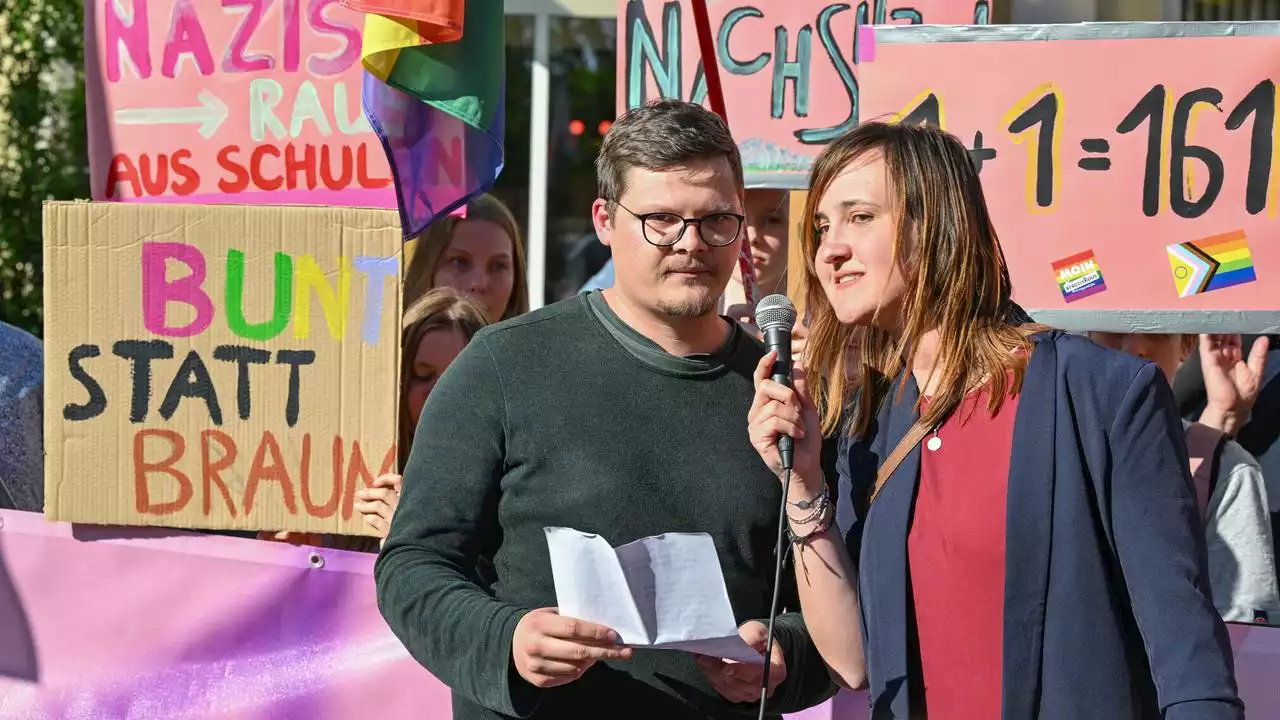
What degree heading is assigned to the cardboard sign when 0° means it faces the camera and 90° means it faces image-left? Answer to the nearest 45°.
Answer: approximately 0°

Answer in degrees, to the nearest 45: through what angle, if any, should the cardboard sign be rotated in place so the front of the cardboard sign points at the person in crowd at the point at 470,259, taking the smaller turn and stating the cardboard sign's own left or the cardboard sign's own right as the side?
approximately 135° to the cardboard sign's own left

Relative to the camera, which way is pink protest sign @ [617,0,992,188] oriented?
toward the camera

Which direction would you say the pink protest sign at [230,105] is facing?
toward the camera

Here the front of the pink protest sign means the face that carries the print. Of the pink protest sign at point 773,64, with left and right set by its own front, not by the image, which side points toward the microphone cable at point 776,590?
front

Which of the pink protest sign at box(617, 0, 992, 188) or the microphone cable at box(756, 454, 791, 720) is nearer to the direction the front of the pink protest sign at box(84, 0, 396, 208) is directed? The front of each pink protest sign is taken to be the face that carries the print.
the microphone cable

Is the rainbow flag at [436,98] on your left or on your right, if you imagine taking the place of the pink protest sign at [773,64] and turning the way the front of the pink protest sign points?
on your right

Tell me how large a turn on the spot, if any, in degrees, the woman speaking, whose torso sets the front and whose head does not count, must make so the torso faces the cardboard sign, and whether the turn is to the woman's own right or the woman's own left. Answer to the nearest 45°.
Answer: approximately 90° to the woman's own right

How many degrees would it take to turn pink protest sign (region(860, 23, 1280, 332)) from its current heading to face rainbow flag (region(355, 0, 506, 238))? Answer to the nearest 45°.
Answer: approximately 90° to its right

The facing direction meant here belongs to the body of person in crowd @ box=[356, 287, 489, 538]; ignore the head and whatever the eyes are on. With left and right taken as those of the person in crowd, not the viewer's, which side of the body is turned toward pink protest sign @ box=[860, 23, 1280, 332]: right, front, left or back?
left

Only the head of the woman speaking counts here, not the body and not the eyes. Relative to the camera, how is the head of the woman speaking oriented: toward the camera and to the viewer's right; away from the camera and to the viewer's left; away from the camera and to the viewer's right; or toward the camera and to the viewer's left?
toward the camera and to the viewer's left

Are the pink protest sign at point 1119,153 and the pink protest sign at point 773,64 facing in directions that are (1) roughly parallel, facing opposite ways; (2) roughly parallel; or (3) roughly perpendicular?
roughly parallel

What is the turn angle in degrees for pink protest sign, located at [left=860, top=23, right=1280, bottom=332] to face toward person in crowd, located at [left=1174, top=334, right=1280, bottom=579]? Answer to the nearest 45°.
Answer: approximately 135° to its left

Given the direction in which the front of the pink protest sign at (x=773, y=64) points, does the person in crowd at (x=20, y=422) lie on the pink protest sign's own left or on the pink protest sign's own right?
on the pink protest sign's own right

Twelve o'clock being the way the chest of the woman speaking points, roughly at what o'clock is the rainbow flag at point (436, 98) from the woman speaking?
The rainbow flag is roughly at 3 o'clock from the woman speaking.
